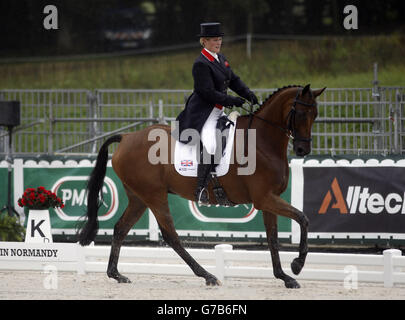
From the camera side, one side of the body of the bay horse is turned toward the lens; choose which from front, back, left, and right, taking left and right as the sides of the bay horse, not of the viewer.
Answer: right

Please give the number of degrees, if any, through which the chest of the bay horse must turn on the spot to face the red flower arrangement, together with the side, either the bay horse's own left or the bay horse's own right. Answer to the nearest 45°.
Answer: approximately 135° to the bay horse's own left

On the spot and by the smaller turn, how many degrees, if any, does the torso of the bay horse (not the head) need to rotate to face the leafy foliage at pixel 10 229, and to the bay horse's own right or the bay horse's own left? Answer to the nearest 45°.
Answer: approximately 135° to the bay horse's own left

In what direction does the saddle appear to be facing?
to the viewer's right

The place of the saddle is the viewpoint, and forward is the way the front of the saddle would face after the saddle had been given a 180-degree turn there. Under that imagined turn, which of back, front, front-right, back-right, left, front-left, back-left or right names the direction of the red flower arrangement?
front-right

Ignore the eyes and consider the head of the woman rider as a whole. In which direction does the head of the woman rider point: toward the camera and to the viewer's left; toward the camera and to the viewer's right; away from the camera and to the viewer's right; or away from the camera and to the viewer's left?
toward the camera and to the viewer's right
